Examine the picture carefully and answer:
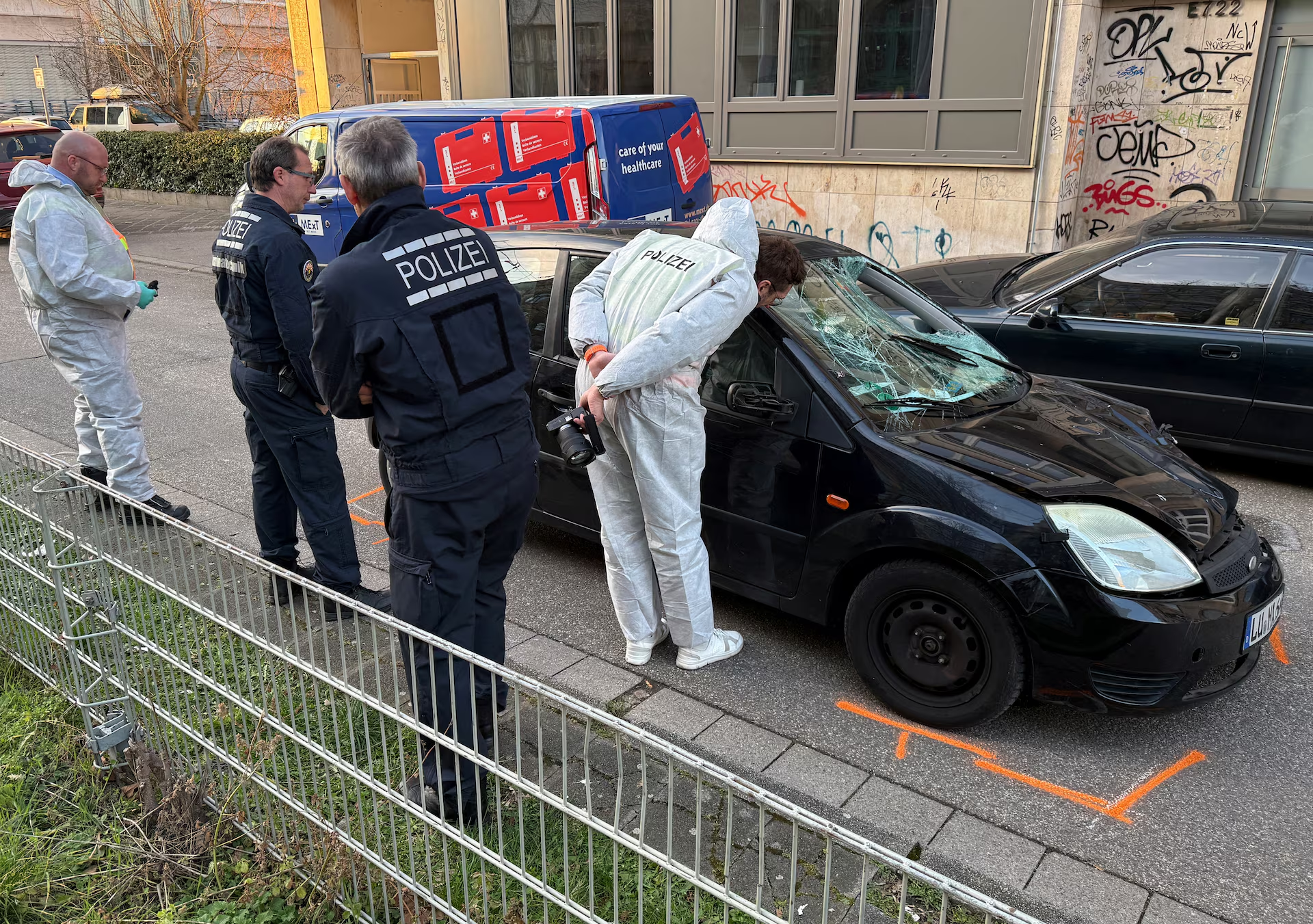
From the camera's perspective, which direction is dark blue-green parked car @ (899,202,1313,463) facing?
to the viewer's left

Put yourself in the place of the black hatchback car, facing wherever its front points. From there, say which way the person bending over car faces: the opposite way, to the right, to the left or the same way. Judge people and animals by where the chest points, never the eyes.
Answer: to the left

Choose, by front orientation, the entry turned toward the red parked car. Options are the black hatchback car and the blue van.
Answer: the blue van

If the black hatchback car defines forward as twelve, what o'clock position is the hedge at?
The hedge is roughly at 6 o'clock from the black hatchback car.

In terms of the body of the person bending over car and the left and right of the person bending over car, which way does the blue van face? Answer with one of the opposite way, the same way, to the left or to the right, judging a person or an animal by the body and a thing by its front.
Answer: to the left

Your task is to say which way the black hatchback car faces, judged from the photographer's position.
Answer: facing the viewer and to the right of the viewer

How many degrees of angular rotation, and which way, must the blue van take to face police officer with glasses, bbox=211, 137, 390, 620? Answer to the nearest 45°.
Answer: approximately 135° to its left

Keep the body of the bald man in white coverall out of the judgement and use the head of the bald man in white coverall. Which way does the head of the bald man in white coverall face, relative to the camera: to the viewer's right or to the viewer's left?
to the viewer's right

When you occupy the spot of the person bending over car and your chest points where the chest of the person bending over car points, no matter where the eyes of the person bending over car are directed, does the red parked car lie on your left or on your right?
on your left

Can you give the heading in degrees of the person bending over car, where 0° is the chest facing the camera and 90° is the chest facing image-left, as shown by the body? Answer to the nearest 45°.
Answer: approximately 225°

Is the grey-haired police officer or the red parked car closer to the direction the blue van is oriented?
the red parked car

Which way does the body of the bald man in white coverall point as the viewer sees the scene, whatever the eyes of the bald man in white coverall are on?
to the viewer's right

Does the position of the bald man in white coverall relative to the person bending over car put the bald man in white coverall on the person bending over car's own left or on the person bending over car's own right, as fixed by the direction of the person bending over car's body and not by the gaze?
on the person bending over car's own left

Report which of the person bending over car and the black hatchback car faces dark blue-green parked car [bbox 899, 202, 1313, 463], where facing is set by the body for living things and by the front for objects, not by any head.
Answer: the person bending over car

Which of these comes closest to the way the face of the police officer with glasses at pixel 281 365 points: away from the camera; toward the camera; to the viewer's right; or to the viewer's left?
to the viewer's right
